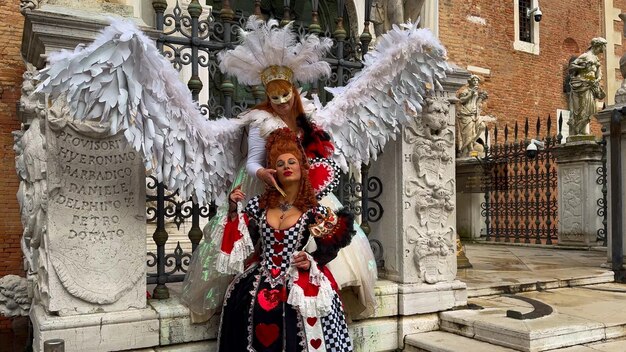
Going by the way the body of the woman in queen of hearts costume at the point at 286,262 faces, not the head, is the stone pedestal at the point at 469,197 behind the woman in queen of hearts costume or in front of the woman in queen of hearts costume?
behind

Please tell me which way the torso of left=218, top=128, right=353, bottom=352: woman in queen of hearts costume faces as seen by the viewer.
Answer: toward the camera

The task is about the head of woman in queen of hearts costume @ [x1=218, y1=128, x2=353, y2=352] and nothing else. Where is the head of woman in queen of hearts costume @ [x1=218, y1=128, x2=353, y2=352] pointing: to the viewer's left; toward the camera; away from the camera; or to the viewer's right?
toward the camera

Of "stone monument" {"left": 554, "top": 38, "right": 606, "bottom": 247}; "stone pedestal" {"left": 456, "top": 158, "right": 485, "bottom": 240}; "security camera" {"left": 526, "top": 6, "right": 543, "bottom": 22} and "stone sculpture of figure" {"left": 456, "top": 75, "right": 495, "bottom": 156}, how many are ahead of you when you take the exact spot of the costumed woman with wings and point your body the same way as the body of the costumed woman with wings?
0

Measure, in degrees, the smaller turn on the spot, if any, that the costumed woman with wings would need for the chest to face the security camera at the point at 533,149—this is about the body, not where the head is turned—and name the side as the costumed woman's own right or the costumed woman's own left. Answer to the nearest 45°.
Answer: approximately 135° to the costumed woman's own left

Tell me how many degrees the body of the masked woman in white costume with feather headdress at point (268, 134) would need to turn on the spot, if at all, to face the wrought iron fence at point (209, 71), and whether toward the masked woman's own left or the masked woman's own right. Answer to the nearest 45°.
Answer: approximately 135° to the masked woman's own right

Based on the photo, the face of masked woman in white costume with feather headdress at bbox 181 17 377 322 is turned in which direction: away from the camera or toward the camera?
toward the camera

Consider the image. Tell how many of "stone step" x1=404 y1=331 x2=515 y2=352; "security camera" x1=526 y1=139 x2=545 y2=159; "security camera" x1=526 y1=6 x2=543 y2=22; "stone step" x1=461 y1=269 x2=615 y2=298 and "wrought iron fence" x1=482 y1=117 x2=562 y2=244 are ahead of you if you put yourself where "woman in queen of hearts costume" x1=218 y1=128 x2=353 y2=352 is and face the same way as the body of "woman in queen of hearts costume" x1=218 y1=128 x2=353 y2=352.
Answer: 0

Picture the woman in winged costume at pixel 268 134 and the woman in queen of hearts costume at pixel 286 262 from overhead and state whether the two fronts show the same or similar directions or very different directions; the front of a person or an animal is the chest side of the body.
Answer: same or similar directions

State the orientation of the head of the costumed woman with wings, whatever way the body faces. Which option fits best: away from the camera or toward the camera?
toward the camera

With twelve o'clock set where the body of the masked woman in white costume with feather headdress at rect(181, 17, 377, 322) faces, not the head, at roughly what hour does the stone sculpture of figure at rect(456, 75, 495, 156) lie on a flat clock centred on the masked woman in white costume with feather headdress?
The stone sculpture of figure is roughly at 7 o'clock from the masked woman in white costume with feather headdress.

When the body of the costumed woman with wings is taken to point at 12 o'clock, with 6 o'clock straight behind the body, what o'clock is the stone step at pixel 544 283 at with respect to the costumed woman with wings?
The stone step is roughly at 8 o'clock from the costumed woman with wings.

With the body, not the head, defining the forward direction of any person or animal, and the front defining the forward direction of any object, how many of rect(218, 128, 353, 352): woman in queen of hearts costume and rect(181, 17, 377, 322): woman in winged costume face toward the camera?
2

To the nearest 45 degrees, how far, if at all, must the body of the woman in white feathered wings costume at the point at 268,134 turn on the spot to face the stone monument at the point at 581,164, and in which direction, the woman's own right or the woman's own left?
approximately 135° to the woman's own left
